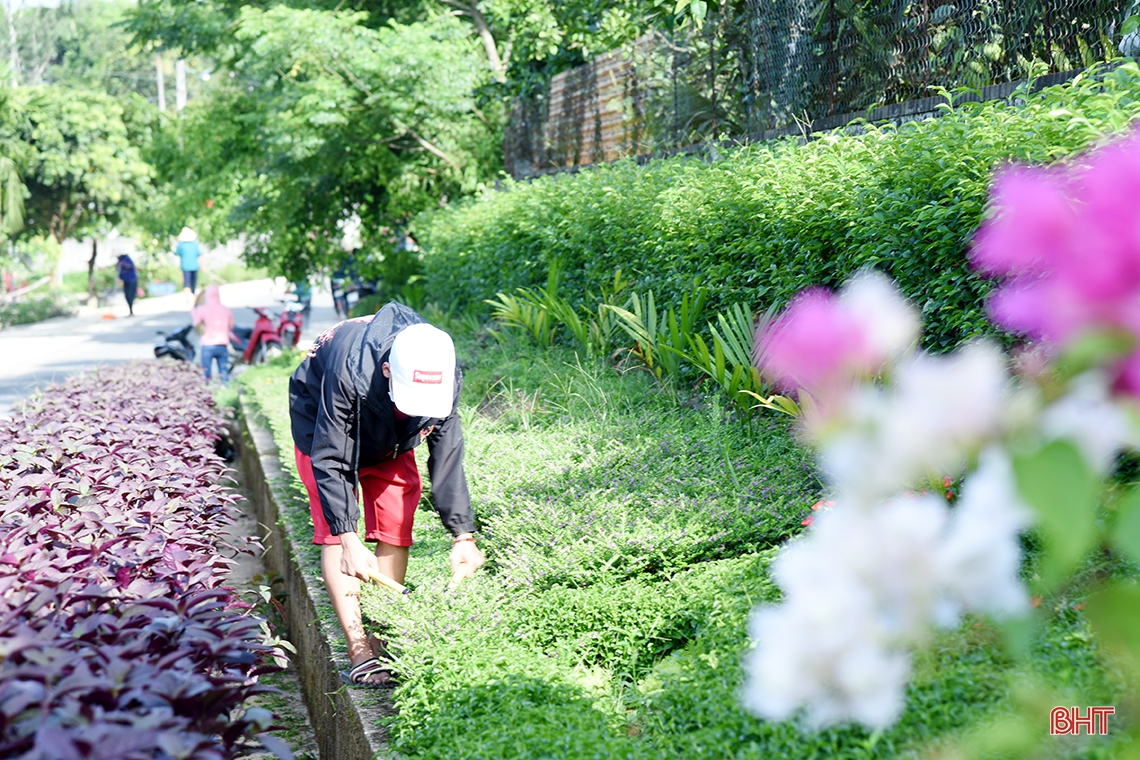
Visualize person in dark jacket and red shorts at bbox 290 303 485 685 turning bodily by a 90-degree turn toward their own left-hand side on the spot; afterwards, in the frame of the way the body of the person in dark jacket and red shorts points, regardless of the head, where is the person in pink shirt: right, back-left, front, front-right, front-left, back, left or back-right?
front-left

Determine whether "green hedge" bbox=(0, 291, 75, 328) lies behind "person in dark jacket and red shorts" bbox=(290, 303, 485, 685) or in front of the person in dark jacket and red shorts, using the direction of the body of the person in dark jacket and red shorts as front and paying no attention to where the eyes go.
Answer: behind

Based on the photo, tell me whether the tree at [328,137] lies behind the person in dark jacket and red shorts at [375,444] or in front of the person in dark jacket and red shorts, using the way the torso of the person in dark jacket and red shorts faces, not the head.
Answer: behind

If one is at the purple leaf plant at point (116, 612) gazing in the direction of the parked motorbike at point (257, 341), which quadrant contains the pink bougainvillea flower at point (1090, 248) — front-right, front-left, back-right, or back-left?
back-right

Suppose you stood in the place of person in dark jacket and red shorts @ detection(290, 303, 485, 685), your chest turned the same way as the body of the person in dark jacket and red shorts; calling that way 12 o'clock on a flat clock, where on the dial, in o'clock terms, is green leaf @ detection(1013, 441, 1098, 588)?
The green leaf is roughly at 1 o'clock from the person in dark jacket and red shorts.

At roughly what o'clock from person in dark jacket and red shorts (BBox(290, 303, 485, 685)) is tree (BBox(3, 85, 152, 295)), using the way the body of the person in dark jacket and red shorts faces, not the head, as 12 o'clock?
The tree is roughly at 7 o'clock from the person in dark jacket and red shorts.

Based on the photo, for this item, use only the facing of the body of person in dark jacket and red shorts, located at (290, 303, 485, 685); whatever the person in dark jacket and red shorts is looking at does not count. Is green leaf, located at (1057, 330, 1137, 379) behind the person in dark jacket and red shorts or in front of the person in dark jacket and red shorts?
in front

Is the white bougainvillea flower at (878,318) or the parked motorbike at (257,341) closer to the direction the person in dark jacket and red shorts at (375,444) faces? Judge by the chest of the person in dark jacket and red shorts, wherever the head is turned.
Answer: the white bougainvillea flower

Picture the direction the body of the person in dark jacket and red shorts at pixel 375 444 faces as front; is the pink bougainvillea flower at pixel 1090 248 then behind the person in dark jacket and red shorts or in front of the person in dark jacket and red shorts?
in front
